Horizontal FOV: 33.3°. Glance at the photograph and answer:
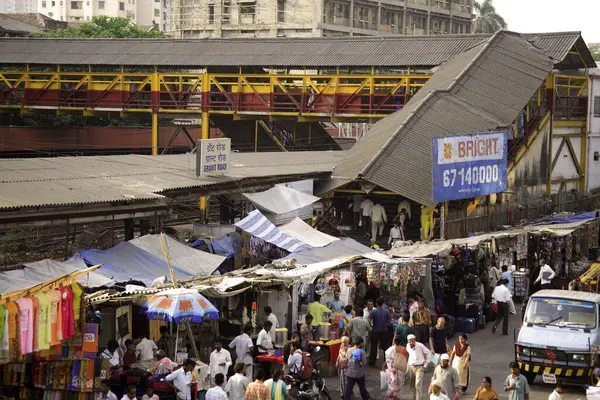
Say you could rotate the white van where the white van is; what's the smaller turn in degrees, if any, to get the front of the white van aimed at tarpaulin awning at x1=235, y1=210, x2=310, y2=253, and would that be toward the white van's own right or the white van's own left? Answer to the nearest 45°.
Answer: approximately 135° to the white van's own right

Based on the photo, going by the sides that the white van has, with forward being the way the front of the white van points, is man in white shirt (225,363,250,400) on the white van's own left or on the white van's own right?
on the white van's own right

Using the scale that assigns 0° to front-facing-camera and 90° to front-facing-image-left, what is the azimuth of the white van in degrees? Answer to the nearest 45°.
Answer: approximately 0°

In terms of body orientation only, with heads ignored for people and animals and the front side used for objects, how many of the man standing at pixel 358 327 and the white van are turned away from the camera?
1
